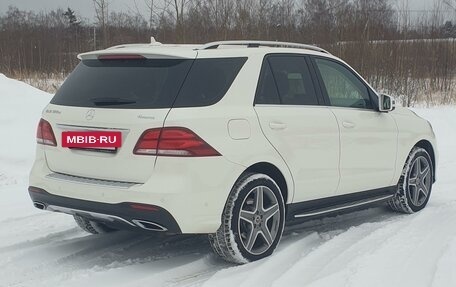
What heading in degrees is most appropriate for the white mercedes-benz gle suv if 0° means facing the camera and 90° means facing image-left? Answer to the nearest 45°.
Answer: approximately 225°
